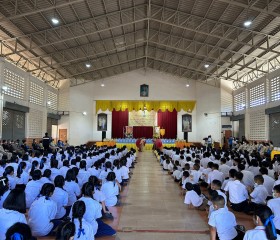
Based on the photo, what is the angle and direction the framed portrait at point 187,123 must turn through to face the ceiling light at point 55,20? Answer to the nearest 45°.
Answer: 0° — it already faces it

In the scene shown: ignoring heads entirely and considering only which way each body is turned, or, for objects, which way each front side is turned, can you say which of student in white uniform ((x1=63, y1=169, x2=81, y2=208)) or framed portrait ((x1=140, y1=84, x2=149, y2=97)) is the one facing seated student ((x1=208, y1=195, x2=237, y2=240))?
the framed portrait

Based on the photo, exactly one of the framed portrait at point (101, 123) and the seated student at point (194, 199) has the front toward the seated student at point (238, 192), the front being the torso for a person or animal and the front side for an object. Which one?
the framed portrait

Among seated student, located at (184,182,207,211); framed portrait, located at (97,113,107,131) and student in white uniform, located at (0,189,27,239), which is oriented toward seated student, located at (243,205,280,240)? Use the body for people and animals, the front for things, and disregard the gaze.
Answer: the framed portrait

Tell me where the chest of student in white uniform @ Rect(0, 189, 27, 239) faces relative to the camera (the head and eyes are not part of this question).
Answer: away from the camera

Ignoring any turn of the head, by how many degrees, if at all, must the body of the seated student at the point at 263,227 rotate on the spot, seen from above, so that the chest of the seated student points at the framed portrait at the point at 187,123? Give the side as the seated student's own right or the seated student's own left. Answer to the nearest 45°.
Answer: approximately 45° to the seated student's own right

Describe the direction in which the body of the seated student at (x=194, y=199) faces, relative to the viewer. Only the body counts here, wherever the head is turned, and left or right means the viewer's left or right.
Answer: facing away from the viewer and to the left of the viewer

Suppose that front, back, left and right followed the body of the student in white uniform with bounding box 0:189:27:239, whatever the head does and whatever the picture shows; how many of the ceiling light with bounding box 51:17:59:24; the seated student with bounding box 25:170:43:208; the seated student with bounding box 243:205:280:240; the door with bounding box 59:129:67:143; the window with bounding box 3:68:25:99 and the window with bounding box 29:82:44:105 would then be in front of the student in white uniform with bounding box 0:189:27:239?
5

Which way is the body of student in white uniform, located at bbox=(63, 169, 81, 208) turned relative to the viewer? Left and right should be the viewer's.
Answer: facing away from the viewer

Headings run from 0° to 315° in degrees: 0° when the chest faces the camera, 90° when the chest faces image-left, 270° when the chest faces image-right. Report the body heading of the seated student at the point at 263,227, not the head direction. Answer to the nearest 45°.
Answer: approximately 135°

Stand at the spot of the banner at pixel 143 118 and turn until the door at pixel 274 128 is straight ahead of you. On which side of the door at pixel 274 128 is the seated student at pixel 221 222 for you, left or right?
right

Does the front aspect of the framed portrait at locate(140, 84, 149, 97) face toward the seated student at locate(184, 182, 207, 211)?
yes

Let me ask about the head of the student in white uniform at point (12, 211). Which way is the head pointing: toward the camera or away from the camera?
away from the camera
